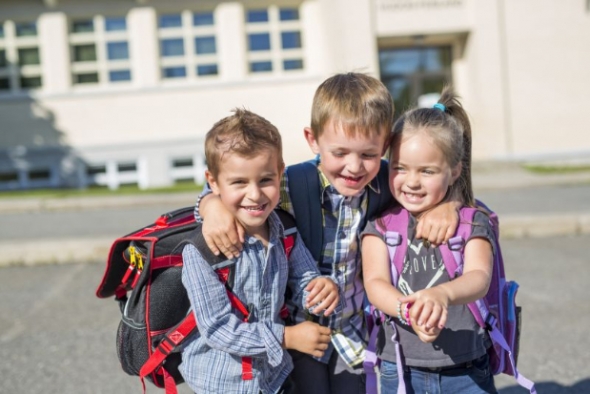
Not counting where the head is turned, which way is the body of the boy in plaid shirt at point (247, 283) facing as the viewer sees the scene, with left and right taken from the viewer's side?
facing the viewer and to the right of the viewer

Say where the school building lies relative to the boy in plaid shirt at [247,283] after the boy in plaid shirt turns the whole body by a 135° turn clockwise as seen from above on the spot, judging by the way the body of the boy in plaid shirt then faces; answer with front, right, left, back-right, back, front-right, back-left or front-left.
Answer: right

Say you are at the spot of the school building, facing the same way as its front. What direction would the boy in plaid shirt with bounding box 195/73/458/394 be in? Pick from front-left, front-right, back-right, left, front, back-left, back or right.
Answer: front

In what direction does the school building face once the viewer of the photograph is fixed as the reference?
facing the viewer
